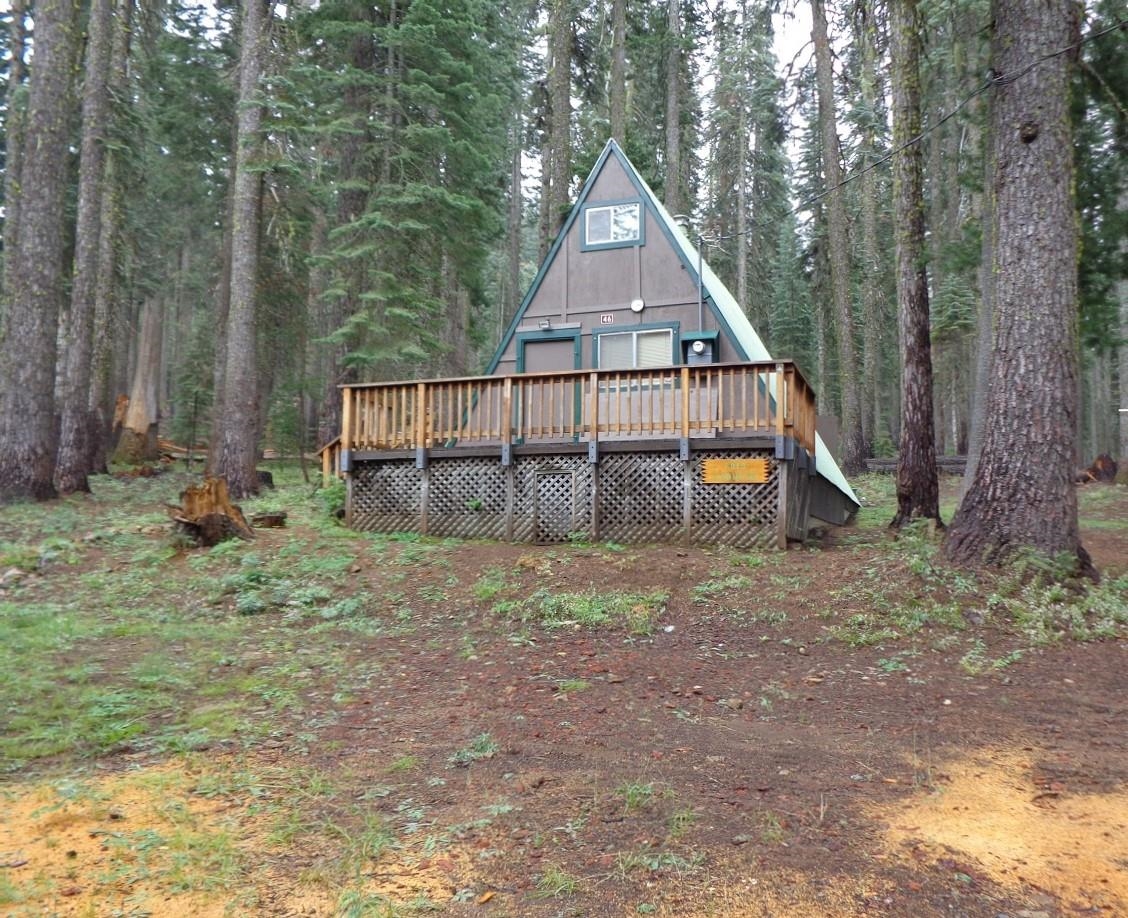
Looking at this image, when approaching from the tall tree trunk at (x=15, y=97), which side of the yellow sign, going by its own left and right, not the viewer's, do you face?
right

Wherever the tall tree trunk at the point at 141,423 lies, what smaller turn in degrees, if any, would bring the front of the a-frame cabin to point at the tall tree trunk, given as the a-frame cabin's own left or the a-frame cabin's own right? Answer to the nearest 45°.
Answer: approximately 135° to the a-frame cabin's own right

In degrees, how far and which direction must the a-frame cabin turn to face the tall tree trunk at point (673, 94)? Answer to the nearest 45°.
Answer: approximately 180°

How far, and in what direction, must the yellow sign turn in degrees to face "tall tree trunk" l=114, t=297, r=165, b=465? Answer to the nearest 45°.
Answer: approximately 135° to its right

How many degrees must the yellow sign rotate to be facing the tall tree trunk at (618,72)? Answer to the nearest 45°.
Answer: approximately 180°

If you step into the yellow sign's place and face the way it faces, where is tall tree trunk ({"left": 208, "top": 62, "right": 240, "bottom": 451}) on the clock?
The tall tree trunk is roughly at 4 o'clock from the yellow sign.

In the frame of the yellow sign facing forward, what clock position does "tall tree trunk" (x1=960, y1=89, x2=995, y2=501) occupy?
The tall tree trunk is roughly at 8 o'clock from the yellow sign.

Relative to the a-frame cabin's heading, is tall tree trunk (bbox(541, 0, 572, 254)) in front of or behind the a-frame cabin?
behind

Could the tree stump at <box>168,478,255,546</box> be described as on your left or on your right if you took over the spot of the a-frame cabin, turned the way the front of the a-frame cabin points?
on your right

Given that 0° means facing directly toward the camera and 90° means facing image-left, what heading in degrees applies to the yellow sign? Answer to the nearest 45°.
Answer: approximately 0°

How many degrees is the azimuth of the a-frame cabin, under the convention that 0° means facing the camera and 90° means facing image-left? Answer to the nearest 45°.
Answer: approximately 0°

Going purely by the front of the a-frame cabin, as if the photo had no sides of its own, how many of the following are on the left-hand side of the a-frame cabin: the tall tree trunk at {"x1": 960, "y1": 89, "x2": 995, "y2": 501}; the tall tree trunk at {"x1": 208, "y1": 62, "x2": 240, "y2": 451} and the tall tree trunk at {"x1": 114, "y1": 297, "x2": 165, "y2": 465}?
1

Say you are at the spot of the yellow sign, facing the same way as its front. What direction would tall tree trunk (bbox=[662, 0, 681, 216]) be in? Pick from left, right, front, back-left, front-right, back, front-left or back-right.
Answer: back

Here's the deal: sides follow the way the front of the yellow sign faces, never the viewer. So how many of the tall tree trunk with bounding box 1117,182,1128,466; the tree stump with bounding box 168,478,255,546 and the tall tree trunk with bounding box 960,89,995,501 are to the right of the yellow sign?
1
